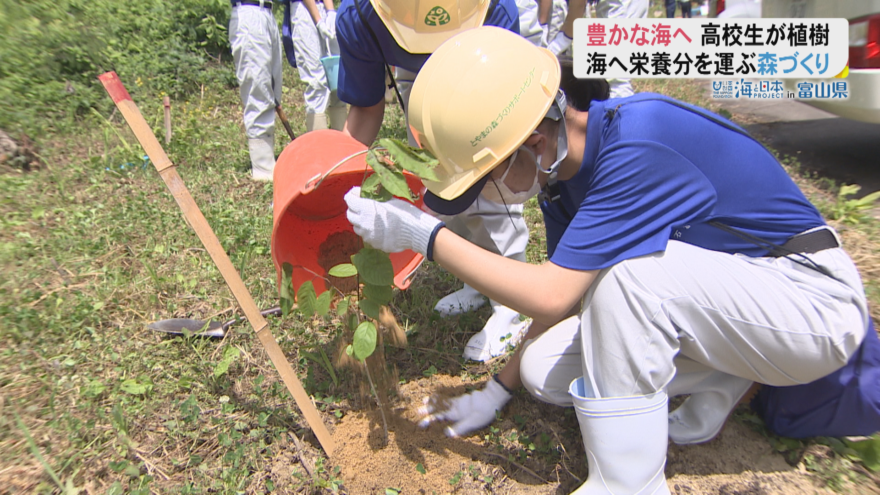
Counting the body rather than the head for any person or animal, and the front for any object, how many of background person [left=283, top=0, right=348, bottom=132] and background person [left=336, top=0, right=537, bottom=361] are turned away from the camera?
0

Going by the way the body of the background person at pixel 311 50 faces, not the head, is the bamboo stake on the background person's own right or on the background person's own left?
on the background person's own right

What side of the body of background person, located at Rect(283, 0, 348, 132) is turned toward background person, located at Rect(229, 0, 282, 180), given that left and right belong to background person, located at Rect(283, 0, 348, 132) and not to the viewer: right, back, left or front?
right

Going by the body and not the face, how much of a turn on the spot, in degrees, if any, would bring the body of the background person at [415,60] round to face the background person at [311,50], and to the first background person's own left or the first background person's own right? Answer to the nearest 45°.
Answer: approximately 135° to the first background person's own right

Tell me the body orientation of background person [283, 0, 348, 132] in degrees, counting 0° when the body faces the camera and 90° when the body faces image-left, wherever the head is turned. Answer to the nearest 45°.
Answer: approximately 315°

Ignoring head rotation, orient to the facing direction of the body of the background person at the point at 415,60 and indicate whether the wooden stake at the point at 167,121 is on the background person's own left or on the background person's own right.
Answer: on the background person's own right

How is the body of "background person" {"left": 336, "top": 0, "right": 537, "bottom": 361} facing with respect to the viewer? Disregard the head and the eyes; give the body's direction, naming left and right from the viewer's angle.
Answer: facing the viewer and to the left of the viewer

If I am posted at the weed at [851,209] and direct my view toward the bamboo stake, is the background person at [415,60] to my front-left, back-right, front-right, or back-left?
front-right

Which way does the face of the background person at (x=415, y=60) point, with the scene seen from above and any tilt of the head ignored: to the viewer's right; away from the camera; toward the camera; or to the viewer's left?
toward the camera
